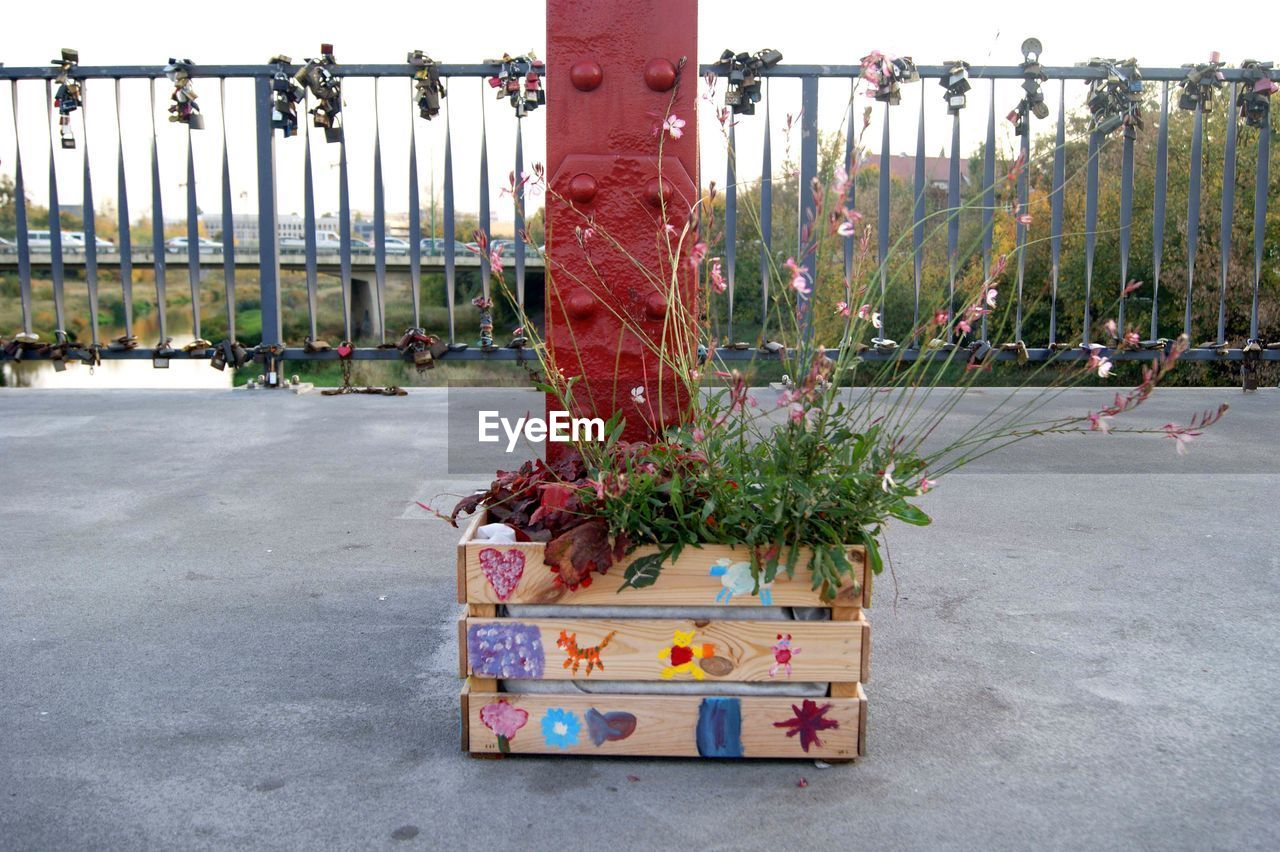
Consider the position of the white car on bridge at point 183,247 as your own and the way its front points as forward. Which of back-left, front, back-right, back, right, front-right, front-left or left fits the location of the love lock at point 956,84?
right

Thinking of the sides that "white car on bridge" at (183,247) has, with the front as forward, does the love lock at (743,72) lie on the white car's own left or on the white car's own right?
on the white car's own right

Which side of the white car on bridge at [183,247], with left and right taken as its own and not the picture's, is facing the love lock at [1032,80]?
right

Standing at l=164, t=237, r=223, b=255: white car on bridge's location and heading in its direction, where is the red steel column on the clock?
The red steel column is roughly at 3 o'clock from the white car on bridge.

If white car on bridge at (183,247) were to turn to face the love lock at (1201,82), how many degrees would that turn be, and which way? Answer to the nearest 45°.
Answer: approximately 90° to its right

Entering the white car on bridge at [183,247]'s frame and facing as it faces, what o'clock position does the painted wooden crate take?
The painted wooden crate is roughly at 3 o'clock from the white car on bridge.

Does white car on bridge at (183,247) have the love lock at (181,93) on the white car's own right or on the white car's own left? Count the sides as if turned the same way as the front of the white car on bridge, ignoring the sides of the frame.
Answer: on the white car's own right

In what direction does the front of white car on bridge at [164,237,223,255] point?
to the viewer's right
